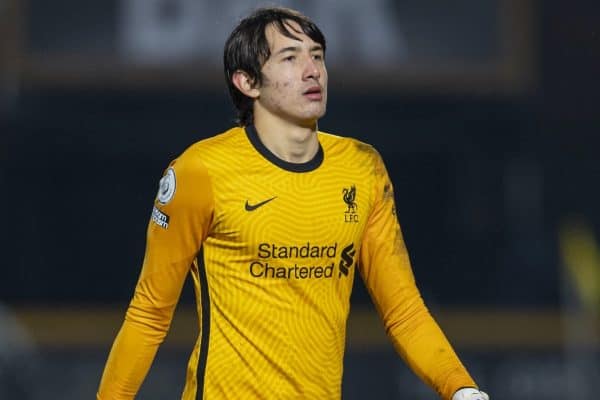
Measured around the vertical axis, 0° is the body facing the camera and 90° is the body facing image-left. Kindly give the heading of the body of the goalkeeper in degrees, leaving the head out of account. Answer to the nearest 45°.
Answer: approximately 315°
